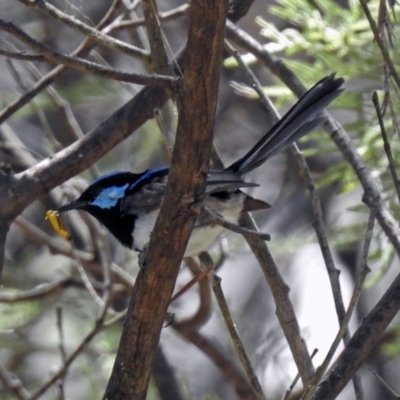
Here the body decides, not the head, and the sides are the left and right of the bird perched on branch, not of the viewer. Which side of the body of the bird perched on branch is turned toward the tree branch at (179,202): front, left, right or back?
left

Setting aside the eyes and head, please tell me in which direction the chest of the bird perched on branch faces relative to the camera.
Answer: to the viewer's left

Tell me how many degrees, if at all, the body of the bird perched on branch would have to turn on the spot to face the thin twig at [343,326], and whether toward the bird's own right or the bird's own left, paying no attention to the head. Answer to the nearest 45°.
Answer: approximately 135° to the bird's own left

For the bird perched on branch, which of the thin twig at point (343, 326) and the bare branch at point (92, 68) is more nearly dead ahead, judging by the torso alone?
the bare branch

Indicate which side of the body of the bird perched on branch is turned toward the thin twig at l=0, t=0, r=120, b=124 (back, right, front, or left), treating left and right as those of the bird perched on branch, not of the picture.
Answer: front

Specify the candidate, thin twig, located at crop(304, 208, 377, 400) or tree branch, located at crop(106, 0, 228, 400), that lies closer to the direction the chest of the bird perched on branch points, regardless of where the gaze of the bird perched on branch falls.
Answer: the tree branch
